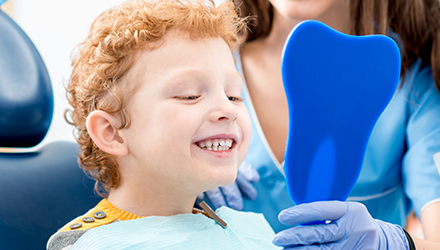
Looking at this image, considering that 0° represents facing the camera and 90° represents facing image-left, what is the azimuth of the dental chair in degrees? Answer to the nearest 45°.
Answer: approximately 315°

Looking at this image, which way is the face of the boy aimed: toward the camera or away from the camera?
toward the camera

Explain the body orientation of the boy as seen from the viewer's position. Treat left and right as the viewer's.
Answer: facing the viewer and to the right of the viewer
